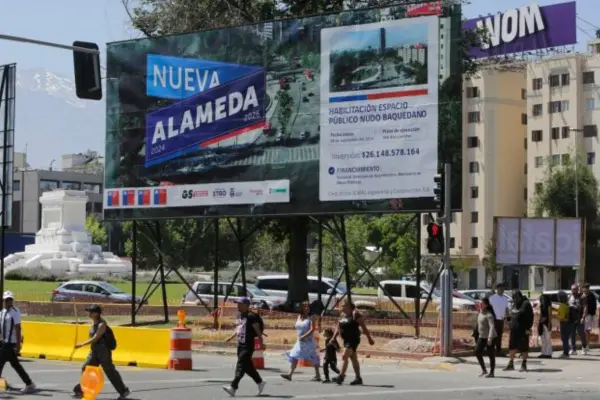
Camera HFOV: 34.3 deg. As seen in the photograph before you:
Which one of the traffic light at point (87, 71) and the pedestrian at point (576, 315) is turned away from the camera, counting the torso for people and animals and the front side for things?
the traffic light

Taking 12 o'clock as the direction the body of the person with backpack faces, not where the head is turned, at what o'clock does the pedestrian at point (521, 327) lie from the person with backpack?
The pedestrian is roughly at 5 o'clock from the person with backpack.

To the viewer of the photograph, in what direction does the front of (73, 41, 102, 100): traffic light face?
facing away from the viewer

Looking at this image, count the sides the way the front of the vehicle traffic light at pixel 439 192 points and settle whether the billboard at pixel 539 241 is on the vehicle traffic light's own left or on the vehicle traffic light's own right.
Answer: on the vehicle traffic light's own right

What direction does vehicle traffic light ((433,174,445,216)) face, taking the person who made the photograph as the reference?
facing to the left of the viewer

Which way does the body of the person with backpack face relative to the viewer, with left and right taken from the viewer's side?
facing to the left of the viewer
